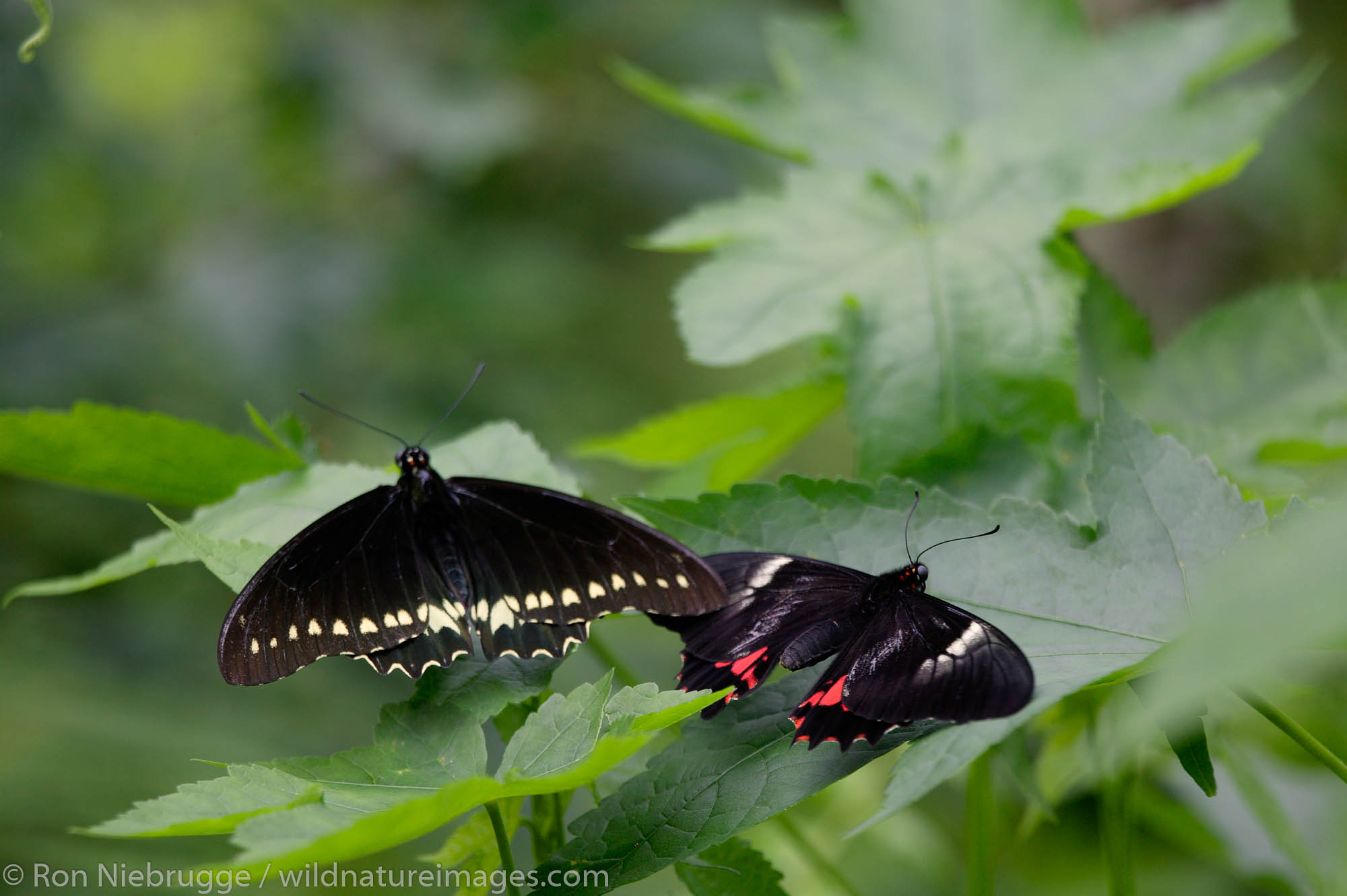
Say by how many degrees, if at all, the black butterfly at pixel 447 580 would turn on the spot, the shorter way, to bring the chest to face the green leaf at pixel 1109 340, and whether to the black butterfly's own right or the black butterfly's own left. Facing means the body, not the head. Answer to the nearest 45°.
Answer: approximately 90° to the black butterfly's own right

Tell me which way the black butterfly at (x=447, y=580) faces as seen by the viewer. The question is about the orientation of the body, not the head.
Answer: away from the camera

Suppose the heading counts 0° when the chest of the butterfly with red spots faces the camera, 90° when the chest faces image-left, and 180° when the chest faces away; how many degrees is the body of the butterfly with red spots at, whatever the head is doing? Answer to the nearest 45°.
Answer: approximately 225°

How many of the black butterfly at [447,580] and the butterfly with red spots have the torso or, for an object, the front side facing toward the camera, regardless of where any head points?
0

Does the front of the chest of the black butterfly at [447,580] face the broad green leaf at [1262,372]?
no
